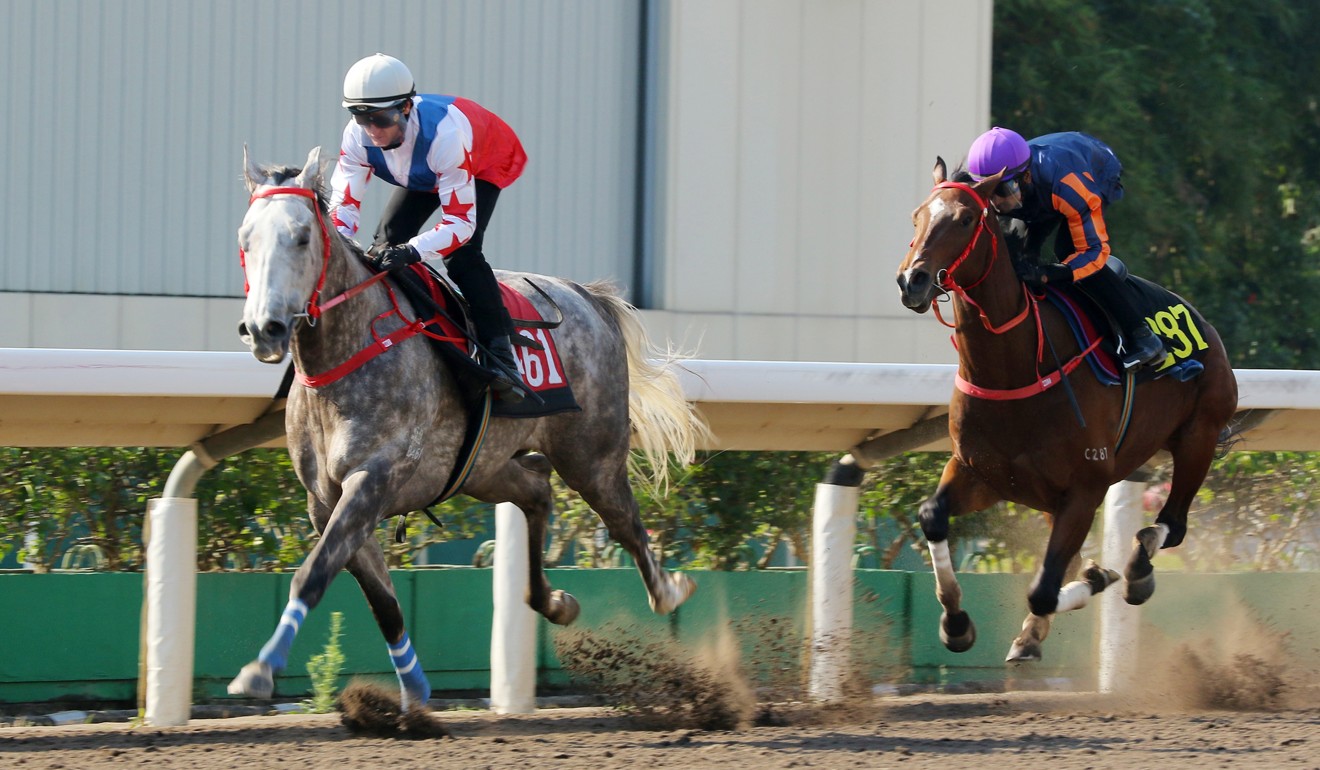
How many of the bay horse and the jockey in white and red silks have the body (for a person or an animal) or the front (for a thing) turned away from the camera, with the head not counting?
0

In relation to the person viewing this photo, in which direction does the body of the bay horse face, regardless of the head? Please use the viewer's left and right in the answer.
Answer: facing the viewer and to the left of the viewer

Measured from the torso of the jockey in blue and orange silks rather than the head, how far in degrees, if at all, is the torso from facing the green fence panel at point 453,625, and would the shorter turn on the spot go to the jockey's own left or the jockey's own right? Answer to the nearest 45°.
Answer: approximately 45° to the jockey's own right

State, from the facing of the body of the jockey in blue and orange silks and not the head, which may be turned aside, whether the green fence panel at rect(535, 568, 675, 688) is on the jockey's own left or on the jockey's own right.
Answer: on the jockey's own right

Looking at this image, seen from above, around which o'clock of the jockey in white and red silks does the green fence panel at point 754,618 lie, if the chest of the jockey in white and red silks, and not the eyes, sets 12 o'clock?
The green fence panel is roughly at 6 o'clock from the jockey in white and red silks.

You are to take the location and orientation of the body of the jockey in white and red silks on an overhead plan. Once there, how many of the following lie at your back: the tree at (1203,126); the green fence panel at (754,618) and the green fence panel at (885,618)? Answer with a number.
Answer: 3

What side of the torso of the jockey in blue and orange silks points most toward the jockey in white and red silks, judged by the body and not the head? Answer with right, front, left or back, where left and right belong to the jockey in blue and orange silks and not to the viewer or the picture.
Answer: front

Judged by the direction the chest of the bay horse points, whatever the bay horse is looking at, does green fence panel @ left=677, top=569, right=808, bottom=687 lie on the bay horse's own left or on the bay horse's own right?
on the bay horse's own right

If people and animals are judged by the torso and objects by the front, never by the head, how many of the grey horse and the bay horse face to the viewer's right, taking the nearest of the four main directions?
0

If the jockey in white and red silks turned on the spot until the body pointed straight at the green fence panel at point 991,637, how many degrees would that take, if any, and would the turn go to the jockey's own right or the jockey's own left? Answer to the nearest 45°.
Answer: approximately 180°

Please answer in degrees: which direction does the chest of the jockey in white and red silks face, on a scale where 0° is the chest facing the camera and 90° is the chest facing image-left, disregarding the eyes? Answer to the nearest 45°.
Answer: approximately 45°

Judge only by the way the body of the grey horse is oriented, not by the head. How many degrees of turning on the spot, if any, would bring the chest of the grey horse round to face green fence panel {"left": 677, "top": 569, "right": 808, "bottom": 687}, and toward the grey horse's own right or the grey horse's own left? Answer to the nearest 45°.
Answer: approximately 180°

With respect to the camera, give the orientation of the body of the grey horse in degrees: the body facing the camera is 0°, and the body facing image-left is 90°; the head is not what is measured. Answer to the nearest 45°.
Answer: approximately 45°

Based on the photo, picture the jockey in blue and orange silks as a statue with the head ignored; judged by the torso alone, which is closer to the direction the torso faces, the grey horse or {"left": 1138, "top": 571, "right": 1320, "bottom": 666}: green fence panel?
the grey horse

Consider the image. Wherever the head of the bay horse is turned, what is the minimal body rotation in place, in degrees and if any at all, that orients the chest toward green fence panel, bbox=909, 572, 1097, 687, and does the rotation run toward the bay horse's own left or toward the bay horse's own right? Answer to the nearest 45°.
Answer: approximately 135° to the bay horse's own right

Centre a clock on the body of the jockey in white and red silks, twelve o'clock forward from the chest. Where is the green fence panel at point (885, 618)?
The green fence panel is roughly at 6 o'clock from the jockey in white and red silks.
